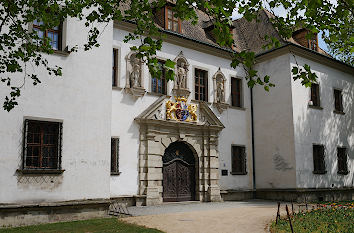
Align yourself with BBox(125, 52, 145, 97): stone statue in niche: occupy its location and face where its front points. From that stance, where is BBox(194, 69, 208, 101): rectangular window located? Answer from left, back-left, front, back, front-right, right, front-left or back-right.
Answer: left

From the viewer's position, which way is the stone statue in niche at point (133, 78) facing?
facing the viewer and to the right of the viewer

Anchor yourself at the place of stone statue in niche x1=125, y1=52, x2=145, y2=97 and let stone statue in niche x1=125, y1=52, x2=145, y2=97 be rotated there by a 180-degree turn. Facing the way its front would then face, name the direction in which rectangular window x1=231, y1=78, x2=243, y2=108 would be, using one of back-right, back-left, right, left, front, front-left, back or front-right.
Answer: right

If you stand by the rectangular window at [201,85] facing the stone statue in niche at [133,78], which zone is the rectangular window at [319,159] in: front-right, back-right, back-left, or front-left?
back-left
